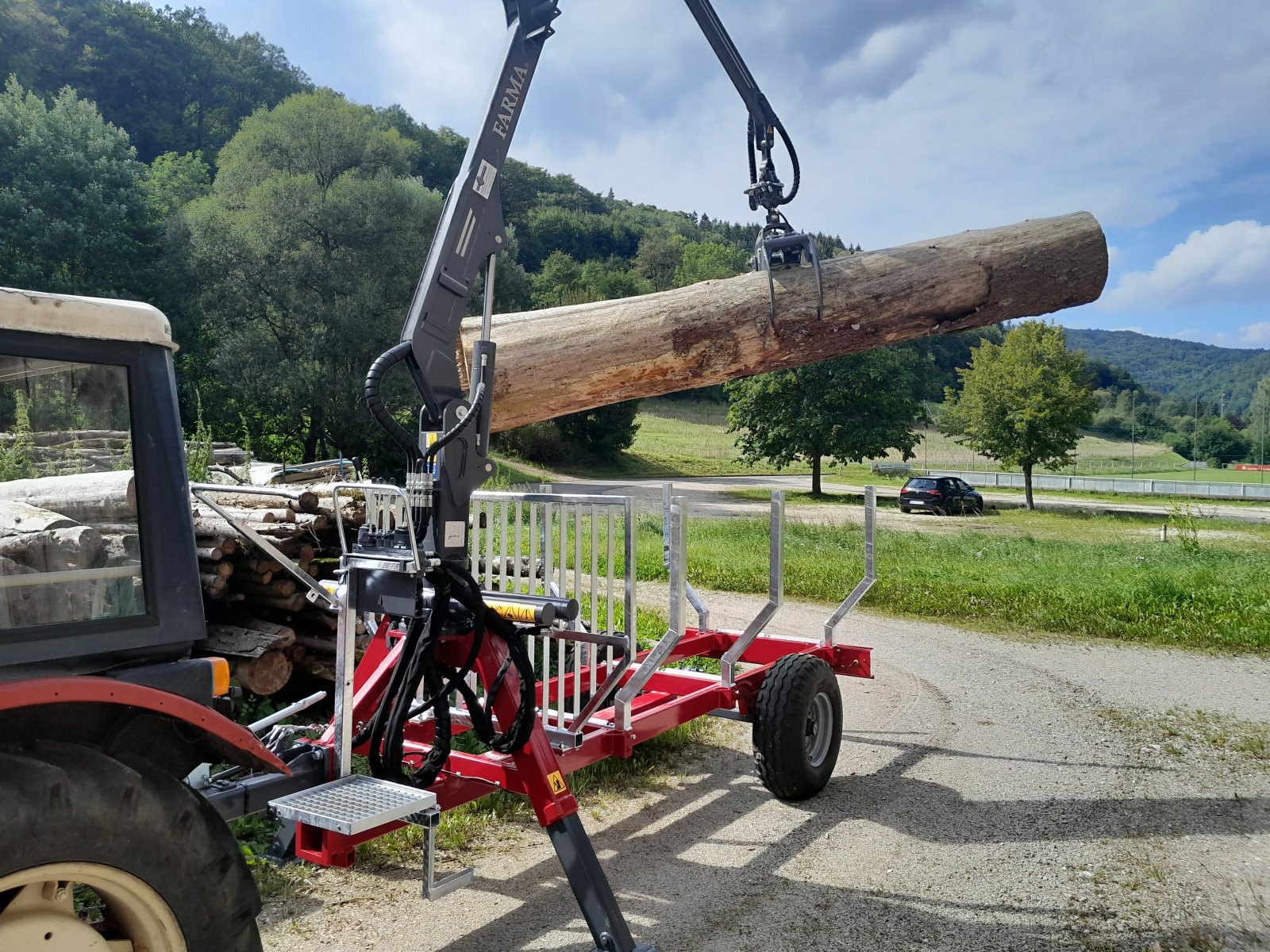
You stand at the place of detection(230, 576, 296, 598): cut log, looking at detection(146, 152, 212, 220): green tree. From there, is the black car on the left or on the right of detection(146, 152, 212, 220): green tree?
right

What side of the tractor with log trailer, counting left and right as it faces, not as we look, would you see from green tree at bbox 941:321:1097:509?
back

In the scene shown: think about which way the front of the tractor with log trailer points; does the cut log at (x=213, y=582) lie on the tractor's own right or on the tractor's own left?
on the tractor's own right

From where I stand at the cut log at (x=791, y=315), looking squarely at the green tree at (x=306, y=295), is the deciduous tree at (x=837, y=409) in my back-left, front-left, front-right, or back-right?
front-right

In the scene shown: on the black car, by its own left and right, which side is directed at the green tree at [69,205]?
back

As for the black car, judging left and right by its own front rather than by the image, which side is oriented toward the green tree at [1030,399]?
front

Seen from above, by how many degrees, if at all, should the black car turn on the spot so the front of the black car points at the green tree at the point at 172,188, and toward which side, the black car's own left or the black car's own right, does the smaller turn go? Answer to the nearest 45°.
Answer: approximately 135° to the black car's own left

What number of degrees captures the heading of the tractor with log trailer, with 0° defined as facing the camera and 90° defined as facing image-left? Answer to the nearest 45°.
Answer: approximately 45°

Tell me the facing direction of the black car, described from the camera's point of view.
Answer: facing away from the viewer and to the right of the viewer

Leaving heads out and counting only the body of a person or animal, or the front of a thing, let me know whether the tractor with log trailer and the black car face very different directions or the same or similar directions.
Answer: very different directions

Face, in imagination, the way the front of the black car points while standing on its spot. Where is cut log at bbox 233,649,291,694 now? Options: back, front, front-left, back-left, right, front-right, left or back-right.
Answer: back-right
